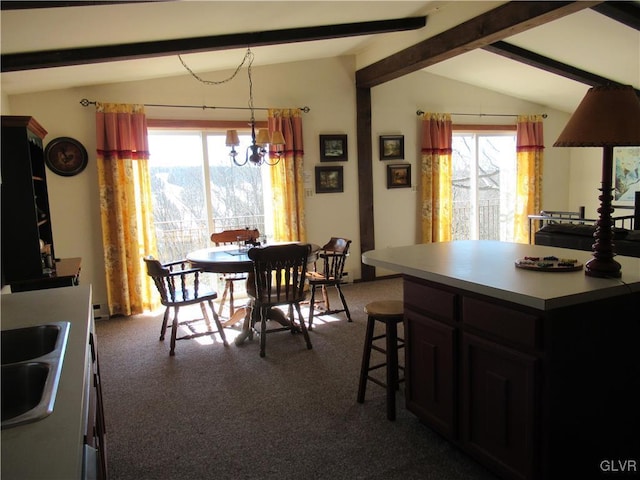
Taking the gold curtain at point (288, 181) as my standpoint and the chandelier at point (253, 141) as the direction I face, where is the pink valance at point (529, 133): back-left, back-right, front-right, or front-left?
back-left

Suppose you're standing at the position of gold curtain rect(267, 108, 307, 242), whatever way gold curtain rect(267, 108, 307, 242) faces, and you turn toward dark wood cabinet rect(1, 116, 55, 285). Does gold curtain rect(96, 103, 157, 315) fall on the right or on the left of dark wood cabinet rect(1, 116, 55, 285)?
right

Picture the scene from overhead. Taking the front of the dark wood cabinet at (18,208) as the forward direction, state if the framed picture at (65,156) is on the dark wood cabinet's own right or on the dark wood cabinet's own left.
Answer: on the dark wood cabinet's own left

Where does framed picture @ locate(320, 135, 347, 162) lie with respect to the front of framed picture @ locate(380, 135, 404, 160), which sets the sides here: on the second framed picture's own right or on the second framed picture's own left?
on the second framed picture's own right

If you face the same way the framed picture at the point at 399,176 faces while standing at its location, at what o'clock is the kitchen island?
The kitchen island is roughly at 12 o'clock from the framed picture.

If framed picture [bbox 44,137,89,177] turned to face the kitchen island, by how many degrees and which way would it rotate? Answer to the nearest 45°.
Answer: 0° — it already faces it

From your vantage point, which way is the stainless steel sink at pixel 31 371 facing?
to the viewer's right

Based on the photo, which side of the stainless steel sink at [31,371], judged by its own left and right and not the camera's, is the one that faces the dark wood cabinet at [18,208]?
left
